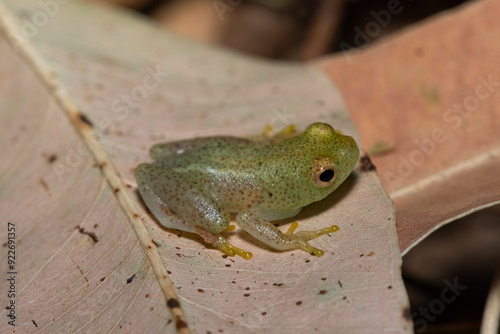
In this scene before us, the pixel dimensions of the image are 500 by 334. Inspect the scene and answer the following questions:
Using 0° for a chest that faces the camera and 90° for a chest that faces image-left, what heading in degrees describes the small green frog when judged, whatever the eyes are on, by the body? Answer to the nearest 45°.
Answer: approximately 270°

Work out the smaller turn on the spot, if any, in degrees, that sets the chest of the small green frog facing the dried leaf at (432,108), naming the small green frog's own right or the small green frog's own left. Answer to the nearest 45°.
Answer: approximately 45° to the small green frog's own left
